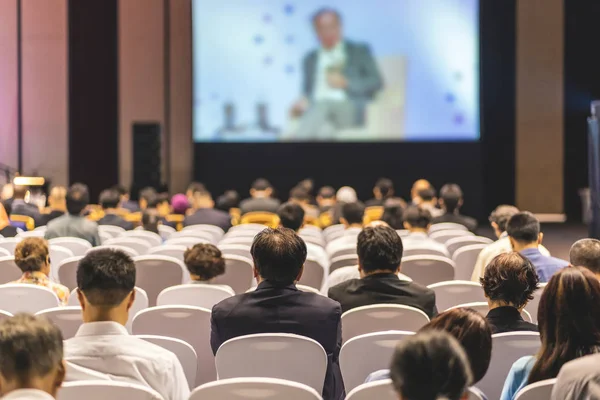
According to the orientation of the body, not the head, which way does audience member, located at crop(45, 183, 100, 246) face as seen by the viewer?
away from the camera

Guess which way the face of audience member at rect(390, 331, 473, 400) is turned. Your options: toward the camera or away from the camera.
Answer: away from the camera

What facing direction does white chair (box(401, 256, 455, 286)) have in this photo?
away from the camera

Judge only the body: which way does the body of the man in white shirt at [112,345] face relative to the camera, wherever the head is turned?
away from the camera

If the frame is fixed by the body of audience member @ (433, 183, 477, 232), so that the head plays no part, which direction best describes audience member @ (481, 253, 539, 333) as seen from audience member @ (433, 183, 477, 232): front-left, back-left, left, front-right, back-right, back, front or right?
back

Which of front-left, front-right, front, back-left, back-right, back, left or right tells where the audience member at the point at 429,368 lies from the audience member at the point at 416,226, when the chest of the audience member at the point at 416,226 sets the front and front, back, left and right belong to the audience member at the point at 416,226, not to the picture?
back

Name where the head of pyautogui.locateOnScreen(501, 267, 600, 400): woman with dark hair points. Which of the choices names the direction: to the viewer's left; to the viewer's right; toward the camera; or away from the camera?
away from the camera

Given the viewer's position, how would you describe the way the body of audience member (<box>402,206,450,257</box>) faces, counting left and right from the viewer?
facing away from the viewer

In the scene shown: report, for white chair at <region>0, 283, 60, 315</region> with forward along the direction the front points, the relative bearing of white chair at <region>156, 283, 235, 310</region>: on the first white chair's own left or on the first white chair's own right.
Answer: on the first white chair's own right

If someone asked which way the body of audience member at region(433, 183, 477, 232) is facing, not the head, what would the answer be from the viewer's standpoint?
away from the camera

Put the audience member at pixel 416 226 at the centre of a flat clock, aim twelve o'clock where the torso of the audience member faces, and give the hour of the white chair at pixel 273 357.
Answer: The white chair is roughly at 6 o'clock from the audience member.

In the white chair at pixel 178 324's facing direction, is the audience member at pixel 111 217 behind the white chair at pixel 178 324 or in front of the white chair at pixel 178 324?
in front

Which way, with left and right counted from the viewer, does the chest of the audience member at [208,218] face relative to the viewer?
facing away from the viewer
